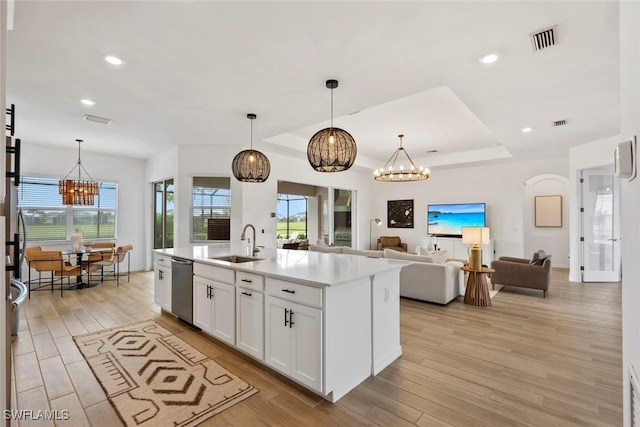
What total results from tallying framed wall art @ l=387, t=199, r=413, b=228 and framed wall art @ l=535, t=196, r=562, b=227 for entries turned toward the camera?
2

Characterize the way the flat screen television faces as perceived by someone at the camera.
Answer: facing the viewer

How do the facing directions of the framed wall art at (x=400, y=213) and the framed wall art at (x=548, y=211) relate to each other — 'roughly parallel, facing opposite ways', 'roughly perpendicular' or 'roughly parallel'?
roughly parallel

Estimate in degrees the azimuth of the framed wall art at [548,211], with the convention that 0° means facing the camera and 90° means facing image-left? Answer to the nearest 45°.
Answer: approximately 0°

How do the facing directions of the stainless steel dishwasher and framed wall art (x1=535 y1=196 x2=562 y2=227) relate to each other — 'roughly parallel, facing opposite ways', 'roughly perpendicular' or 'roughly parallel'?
roughly parallel

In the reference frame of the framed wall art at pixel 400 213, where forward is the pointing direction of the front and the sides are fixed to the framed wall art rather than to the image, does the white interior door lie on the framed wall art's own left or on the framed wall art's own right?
on the framed wall art's own left

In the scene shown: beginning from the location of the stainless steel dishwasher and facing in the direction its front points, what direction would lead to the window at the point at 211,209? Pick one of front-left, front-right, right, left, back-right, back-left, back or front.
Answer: back-right

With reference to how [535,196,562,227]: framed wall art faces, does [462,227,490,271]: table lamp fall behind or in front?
in front

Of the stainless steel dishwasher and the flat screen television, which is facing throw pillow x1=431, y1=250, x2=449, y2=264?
the flat screen television

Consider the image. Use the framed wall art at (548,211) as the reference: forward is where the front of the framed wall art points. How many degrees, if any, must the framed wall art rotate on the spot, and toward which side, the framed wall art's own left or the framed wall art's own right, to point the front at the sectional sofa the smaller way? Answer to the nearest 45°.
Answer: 0° — it already faces it

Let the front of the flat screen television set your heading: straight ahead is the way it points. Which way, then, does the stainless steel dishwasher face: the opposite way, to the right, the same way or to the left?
the same way

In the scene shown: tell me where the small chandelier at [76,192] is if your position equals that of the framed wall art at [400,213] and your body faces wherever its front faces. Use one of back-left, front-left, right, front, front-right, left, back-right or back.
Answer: front-right

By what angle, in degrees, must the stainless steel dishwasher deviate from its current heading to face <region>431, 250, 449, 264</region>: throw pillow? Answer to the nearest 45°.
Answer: approximately 135° to its left

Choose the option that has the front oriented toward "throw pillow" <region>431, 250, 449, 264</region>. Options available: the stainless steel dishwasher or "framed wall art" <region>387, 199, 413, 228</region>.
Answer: the framed wall art

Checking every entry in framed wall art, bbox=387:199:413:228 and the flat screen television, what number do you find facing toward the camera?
2

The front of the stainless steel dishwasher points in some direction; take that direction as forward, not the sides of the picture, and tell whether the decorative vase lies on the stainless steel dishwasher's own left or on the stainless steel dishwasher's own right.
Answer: on the stainless steel dishwasher's own right

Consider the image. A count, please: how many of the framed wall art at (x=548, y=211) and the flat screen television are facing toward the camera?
2

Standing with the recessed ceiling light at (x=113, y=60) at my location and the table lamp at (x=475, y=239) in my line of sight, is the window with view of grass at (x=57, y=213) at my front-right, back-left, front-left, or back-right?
back-left

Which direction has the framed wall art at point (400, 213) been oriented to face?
toward the camera

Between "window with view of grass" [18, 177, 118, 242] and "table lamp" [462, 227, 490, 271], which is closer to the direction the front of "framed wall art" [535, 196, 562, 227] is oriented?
the table lamp
